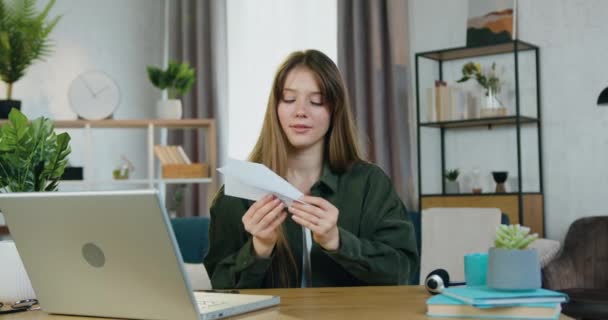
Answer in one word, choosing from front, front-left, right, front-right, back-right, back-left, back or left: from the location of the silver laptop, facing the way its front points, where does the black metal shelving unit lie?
front

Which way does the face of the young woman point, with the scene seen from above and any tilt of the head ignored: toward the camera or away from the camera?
toward the camera

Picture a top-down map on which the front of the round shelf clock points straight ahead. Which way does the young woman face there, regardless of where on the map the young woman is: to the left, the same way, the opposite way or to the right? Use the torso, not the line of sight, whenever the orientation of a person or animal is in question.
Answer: the same way

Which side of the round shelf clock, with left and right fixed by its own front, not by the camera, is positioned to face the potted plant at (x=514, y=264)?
front

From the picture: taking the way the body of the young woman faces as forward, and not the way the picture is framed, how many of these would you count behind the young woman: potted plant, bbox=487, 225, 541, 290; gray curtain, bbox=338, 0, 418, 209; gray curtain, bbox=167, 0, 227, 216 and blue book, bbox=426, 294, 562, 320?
2

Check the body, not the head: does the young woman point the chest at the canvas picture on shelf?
no

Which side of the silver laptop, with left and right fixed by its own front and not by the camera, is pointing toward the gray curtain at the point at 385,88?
front

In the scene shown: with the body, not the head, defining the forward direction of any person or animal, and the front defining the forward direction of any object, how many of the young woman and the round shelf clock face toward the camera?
2

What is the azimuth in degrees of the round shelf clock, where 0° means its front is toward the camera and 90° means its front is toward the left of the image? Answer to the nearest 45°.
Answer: approximately 0°

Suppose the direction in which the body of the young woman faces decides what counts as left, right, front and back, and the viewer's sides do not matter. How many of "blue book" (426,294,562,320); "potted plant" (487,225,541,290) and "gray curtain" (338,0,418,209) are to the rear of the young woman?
1

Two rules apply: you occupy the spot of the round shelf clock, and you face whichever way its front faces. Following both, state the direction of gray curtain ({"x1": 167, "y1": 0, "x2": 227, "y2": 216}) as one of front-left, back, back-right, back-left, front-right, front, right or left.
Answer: back-left

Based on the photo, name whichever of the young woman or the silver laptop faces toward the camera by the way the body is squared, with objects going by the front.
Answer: the young woman

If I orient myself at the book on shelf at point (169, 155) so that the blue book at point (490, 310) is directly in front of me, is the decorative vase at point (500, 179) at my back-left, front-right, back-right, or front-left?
front-left

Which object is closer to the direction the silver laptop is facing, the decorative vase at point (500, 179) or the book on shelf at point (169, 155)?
the decorative vase

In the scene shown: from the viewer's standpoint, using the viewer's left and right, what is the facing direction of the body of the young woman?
facing the viewer

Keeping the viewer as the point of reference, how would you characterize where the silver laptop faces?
facing away from the viewer and to the right of the viewer

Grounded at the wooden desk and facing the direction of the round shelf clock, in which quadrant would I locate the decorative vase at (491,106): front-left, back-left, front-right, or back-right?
front-right

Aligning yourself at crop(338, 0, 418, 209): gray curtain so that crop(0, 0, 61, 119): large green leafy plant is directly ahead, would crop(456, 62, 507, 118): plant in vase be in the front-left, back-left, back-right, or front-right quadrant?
back-left
